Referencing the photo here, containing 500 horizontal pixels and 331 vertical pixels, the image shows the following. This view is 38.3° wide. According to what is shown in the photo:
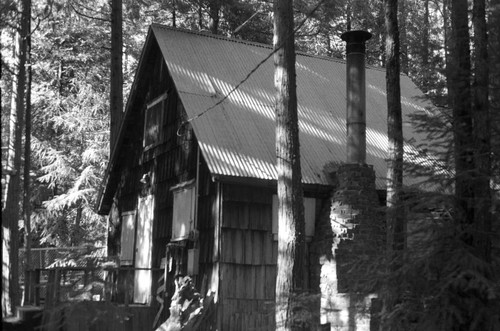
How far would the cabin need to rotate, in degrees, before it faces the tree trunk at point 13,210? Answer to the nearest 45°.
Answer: approximately 45° to its right

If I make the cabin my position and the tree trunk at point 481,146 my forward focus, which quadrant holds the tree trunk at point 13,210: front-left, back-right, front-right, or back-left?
back-right

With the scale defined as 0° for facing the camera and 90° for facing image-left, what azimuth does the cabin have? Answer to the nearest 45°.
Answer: approximately 45°

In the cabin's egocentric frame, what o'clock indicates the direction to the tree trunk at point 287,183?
The tree trunk is roughly at 10 o'clock from the cabin.
